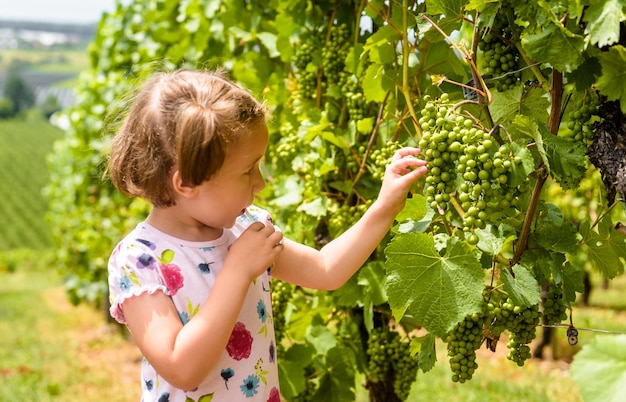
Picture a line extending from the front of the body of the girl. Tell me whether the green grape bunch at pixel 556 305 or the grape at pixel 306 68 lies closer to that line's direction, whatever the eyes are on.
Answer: the green grape bunch

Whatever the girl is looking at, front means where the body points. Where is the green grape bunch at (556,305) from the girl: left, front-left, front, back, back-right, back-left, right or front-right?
front-left

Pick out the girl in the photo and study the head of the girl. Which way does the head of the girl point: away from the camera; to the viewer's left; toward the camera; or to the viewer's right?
to the viewer's right

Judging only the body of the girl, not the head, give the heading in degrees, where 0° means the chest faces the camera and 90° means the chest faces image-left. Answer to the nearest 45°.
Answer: approximately 315°

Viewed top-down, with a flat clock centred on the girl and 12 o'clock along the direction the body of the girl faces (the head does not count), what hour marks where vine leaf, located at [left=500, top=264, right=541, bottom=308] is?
The vine leaf is roughly at 11 o'clock from the girl.

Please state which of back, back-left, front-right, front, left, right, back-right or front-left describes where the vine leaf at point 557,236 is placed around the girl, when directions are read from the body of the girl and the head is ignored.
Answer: front-left
